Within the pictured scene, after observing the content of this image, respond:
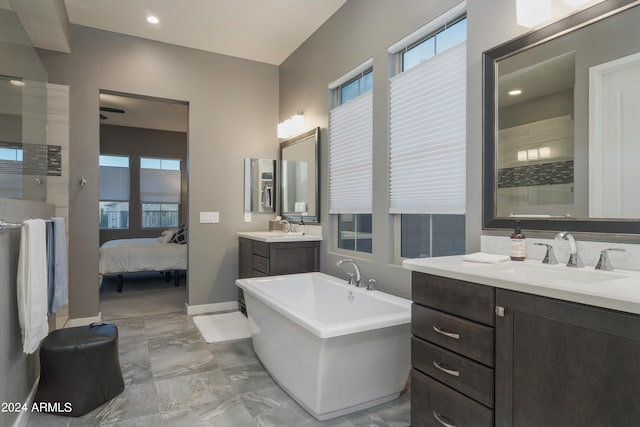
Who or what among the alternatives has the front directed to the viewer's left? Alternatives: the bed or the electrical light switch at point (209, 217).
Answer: the bed

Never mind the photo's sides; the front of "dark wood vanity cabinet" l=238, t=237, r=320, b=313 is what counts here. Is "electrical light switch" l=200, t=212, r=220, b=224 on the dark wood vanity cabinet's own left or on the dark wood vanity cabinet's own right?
on the dark wood vanity cabinet's own right

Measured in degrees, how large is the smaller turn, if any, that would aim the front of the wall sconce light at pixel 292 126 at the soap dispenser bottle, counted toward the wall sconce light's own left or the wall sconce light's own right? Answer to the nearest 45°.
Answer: approximately 90° to the wall sconce light's own left

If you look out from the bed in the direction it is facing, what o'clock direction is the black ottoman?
The black ottoman is roughly at 9 o'clock from the bed.

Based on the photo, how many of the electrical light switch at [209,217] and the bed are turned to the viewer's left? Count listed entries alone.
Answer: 1

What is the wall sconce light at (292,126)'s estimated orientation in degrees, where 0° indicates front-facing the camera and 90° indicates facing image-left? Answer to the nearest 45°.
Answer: approximately 45°

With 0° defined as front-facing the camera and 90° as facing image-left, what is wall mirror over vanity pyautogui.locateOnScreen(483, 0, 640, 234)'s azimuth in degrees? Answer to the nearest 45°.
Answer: approximately 45°

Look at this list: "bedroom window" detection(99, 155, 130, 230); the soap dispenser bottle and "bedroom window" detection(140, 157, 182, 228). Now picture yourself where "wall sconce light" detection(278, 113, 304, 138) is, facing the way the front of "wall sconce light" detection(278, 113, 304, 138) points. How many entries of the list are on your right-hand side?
2

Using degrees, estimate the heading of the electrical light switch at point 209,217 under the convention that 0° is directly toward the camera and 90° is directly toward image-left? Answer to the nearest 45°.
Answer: approximately 0°

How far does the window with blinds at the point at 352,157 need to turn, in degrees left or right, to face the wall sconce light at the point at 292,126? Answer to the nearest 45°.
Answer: approximately 90° to its right
